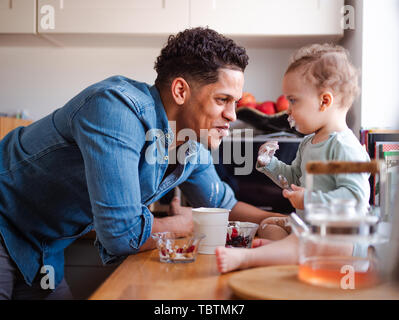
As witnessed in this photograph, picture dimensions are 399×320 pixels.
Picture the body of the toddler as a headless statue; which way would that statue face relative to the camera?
to the viewer's left

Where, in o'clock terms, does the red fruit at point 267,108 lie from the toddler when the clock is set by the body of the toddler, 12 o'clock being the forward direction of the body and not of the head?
The red fruit is roughly at 3 o'clock from the toddler.

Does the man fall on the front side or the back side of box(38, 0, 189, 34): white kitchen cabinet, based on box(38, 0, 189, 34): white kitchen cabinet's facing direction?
on the front side

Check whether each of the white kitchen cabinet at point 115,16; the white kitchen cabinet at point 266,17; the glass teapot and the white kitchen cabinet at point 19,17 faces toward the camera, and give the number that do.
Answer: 3

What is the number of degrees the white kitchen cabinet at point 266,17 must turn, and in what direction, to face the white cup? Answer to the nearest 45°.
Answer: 0° — it already faces it

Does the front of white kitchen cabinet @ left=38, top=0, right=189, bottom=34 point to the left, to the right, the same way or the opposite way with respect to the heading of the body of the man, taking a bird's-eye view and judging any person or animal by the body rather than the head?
to the right

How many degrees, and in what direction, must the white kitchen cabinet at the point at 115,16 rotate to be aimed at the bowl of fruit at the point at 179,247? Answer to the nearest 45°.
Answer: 0° — it already faces it

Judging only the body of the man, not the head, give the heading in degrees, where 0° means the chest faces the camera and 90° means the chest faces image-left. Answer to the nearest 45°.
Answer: approximately 270°

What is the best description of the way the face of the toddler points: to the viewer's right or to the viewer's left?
to the viewer's left
